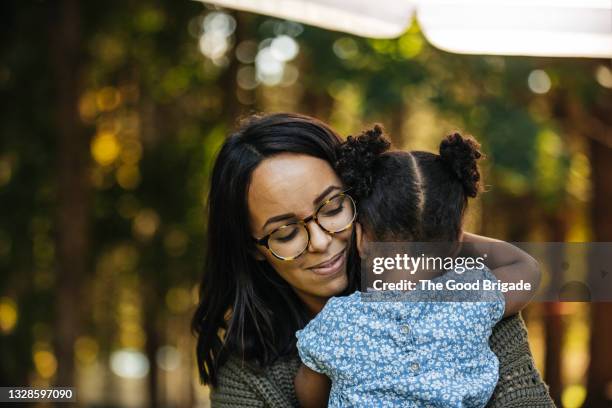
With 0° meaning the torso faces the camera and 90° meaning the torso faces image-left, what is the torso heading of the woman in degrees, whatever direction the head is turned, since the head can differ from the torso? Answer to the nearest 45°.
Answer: approximately 315°

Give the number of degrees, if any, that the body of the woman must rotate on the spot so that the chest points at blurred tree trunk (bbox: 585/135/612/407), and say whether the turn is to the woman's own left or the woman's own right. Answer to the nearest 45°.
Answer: approximately 90° to the woman's own left

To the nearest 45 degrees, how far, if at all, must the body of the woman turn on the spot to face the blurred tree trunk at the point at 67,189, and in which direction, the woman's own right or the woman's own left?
approximately 180°

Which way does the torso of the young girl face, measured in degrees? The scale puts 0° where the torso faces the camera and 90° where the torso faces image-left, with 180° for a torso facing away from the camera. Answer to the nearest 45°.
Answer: approximately 180°

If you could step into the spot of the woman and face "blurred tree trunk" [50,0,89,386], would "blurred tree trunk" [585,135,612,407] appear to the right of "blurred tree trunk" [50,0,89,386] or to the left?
right

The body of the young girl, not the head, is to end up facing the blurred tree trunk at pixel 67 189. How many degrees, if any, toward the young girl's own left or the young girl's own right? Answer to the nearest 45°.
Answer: approximately 45° to the young girl's own left
